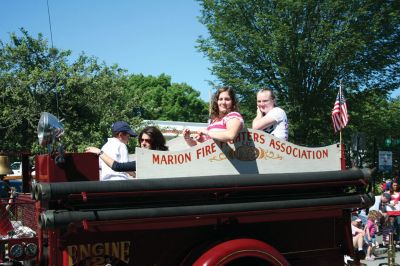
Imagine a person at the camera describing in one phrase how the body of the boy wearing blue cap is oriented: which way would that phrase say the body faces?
to the viewer's right

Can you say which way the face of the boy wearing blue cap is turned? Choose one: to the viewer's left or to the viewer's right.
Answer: to the viewer's right

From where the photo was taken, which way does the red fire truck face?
to the viewer's left

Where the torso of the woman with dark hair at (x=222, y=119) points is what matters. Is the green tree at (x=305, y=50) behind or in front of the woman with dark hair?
behind

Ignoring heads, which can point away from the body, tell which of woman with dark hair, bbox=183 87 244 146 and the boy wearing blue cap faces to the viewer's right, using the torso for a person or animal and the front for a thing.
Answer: the boy wearing blue cap
